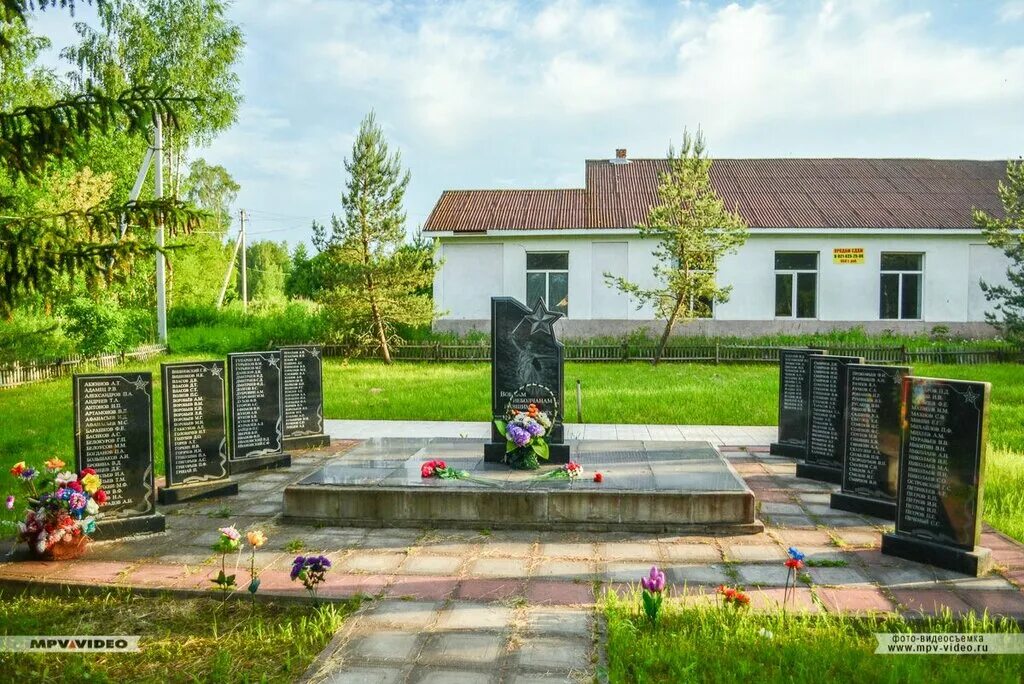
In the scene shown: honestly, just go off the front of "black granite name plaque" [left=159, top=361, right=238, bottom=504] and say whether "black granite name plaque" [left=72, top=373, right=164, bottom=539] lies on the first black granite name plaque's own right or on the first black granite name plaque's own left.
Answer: on the first black granite name plaque's own right

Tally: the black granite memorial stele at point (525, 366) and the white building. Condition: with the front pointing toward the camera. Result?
2

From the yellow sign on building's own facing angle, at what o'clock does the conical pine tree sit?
The conical pine tree is roughly at 2 o'clock from the yellow sign on building.

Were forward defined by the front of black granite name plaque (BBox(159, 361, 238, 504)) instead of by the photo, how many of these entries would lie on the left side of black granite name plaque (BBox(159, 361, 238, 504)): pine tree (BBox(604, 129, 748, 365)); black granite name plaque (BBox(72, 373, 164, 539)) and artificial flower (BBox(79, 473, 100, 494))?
1

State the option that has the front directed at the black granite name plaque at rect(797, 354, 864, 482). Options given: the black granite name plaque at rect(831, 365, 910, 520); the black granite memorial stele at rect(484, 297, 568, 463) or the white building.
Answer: the white building

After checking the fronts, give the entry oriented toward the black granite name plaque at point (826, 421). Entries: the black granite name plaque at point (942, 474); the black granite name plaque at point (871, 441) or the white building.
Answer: the white building

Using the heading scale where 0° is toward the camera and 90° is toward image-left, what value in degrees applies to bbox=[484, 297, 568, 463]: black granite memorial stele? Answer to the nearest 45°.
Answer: approximately 0°

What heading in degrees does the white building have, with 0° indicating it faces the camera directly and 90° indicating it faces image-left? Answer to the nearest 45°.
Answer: approximately 0°

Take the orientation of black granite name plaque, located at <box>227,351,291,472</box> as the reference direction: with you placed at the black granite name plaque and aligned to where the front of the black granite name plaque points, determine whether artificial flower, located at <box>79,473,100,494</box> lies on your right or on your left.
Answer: on your right

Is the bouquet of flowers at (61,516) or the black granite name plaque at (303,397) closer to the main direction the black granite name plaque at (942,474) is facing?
the bouquet of flowers

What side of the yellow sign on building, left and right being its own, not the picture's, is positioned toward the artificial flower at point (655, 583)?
front

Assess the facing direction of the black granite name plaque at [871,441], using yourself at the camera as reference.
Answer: facing the viewer and to the left of the viewer

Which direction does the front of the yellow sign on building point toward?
toward the camera

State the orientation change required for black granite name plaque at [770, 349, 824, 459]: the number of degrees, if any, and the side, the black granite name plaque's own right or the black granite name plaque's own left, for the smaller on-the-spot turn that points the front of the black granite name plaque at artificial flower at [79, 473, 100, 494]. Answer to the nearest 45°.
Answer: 0° — it already faces it

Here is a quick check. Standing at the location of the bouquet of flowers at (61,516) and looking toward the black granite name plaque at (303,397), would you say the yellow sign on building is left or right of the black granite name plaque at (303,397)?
right

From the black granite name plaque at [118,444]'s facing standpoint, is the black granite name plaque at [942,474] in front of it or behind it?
in front

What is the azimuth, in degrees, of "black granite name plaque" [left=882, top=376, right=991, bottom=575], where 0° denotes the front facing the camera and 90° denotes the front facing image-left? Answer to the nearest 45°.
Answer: approximately 45°

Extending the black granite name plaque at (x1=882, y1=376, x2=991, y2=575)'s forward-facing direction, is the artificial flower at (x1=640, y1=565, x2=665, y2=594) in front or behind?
in front

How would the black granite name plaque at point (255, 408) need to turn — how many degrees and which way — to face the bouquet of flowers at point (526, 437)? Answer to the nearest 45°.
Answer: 0° — it already faces it

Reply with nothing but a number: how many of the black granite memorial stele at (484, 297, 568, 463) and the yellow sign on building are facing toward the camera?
2
